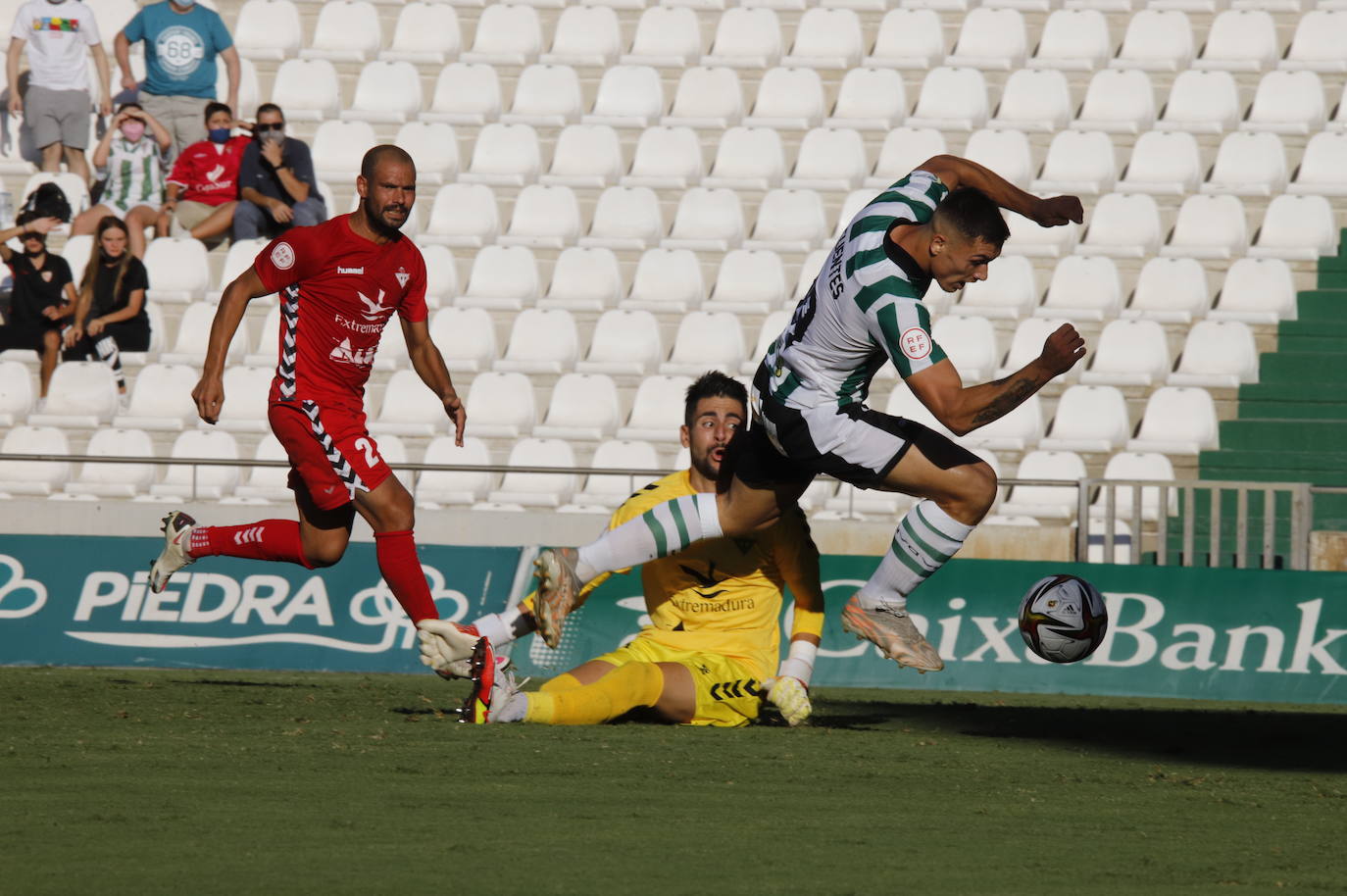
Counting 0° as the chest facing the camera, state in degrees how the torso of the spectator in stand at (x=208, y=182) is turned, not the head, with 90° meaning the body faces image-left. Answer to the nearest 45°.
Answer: approximately 0°

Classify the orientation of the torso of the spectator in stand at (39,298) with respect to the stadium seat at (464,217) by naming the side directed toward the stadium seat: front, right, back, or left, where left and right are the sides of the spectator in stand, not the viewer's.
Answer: left

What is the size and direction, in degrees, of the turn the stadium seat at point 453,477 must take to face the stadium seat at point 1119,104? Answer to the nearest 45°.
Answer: approximately 135° to its left

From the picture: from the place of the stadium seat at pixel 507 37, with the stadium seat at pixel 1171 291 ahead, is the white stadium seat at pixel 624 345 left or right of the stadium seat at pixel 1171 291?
right

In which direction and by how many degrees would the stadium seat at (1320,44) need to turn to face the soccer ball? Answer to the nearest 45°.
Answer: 0° — it already faces it

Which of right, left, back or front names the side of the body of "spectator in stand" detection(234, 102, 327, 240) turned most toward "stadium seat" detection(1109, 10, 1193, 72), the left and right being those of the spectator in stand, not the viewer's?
left

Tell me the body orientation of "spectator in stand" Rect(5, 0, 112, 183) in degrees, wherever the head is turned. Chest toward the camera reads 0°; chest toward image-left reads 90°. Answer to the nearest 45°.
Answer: approximately 0°
